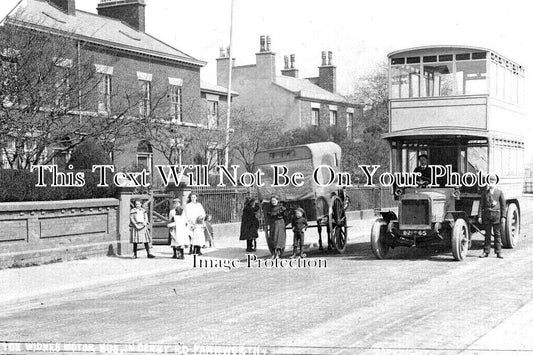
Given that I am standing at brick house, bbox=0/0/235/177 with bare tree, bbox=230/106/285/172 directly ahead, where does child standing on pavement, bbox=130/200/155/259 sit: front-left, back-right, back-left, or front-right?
back-right

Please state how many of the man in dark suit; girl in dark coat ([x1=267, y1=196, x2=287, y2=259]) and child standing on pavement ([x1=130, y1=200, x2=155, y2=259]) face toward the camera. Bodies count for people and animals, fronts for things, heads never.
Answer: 3

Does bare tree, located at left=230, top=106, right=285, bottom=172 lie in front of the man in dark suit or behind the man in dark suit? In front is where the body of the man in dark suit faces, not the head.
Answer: behind

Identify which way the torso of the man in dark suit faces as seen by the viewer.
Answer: toward the camera

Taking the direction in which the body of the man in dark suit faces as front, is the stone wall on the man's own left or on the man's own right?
on the man's own right

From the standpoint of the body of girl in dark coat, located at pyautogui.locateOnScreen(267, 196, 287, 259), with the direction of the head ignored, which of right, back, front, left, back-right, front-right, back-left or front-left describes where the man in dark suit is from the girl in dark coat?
left

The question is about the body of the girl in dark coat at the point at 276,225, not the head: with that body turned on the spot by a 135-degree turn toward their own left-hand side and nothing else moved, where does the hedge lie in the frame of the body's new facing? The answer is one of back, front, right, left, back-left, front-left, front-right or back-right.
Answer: back-left

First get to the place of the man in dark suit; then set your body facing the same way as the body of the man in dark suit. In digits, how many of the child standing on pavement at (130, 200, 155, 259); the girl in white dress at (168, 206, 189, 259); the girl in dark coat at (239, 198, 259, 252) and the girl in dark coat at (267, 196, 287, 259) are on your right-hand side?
4

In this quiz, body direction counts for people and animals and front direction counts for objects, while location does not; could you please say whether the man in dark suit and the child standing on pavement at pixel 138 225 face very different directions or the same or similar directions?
same or similar directions

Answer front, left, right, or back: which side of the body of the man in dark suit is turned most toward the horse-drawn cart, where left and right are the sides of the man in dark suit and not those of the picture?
right

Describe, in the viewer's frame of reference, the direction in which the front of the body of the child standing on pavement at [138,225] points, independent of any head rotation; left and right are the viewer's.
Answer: facing the viewer

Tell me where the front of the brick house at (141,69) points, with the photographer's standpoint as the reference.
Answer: facing the viewer and to the right of the viewer

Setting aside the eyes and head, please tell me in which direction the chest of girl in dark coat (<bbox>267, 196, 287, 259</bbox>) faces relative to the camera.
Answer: toward the camera

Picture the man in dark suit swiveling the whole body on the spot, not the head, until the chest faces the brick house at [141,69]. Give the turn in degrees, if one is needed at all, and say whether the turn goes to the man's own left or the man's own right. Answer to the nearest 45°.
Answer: approximately 135° to the man's own right

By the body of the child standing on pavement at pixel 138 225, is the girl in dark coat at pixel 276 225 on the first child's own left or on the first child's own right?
on the first child's own left

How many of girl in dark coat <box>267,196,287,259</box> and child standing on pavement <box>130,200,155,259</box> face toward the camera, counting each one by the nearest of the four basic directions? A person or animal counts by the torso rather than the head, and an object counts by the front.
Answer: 2

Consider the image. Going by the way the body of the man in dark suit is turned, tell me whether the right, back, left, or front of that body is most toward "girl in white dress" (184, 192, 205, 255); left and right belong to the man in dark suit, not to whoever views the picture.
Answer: right
